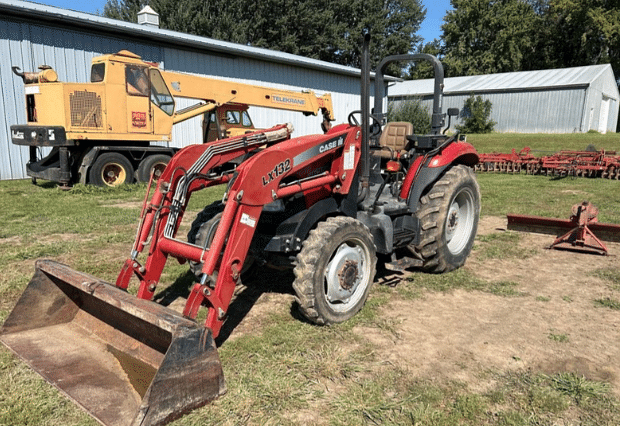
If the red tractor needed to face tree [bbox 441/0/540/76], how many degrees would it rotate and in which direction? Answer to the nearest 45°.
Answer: approximately 180°

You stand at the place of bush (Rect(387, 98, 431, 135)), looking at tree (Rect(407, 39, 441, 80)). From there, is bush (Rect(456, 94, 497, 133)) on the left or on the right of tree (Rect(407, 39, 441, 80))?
right

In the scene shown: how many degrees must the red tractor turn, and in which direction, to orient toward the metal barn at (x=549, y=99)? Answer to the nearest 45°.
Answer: approximately 180°

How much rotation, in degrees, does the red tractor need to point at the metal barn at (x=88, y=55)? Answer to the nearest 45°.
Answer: approximately 135° to its right

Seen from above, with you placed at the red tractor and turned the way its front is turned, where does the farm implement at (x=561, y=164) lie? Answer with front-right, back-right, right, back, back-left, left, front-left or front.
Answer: back

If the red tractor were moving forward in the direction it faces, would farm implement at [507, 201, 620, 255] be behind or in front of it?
behind

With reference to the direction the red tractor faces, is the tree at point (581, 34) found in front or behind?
behind

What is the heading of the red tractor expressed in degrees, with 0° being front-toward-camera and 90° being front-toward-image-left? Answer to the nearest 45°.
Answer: approximately 45°

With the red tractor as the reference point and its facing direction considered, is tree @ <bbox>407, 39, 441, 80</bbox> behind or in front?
behind

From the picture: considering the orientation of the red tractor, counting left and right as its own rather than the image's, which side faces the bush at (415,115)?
back
